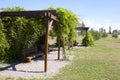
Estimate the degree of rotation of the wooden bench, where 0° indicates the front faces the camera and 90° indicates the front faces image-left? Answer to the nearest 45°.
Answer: approximately 315°

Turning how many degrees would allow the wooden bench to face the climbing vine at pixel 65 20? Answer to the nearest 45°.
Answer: approximately 45° to its left
